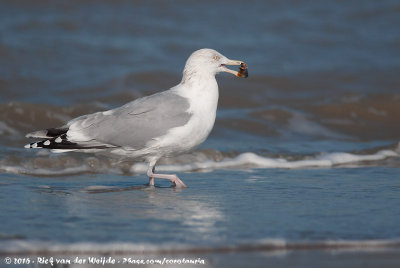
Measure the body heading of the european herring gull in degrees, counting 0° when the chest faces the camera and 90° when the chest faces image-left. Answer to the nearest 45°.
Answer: approximately 270°
